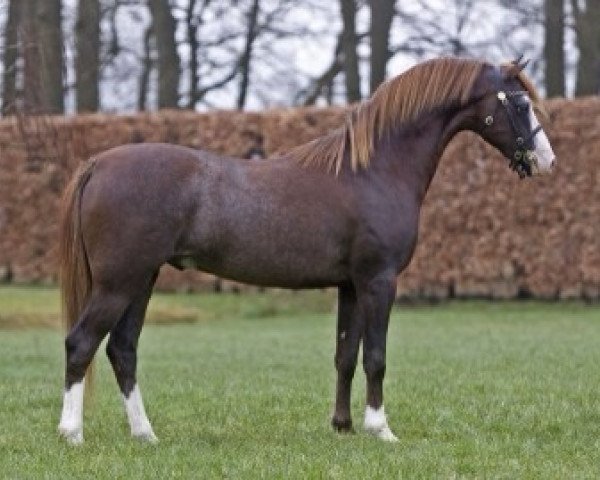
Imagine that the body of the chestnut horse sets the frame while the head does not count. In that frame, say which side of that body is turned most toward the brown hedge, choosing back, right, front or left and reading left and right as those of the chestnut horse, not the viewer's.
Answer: left

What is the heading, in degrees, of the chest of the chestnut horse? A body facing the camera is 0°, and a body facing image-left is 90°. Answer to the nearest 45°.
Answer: approximately 270°
